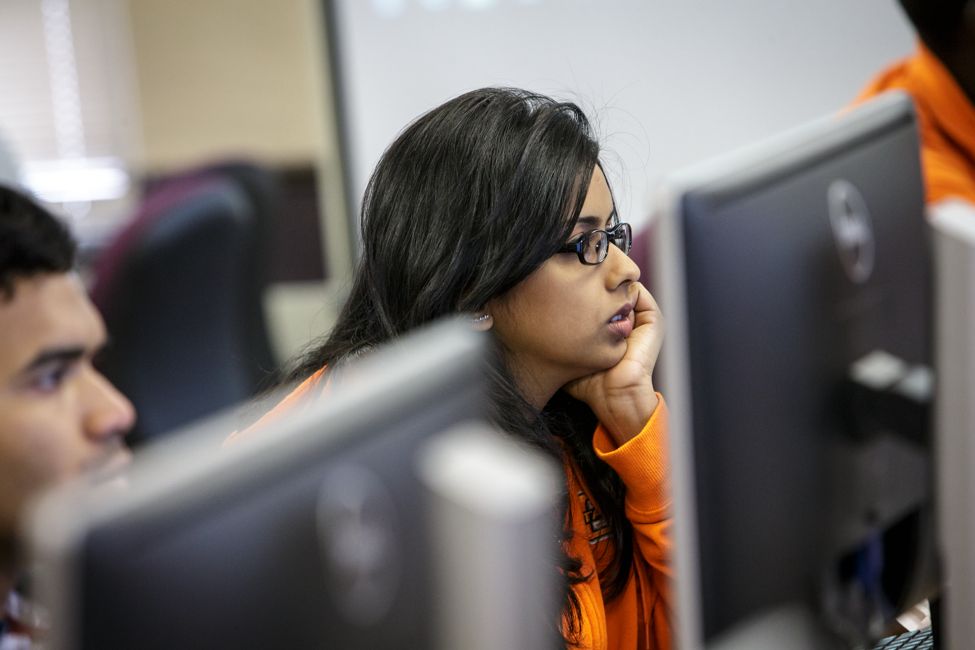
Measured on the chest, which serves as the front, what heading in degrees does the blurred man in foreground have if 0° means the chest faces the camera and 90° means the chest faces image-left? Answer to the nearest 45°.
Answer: approximately 270°

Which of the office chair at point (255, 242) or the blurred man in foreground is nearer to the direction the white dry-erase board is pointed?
the blurred man in foreground

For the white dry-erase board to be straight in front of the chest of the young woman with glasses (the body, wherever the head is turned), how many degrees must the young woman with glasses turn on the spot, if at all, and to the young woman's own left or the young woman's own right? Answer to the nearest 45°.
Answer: approximately 135° to the young woman's own left

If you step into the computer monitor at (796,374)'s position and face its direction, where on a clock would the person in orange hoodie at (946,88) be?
The person in orange hoodie is roughly at 2 o'clock from the computer monitor.

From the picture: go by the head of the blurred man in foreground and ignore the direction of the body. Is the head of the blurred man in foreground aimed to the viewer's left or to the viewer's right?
to the viewer's right

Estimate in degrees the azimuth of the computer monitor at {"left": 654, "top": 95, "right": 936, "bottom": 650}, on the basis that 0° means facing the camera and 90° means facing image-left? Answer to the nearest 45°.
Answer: approximately 135°

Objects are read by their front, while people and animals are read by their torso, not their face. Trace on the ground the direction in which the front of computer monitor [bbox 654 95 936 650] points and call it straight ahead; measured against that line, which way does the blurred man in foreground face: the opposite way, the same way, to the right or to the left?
to the right

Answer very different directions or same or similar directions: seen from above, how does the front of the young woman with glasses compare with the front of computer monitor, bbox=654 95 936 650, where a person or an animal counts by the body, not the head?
very different directions
